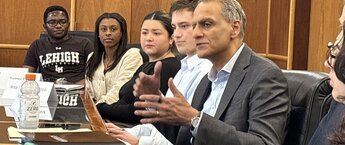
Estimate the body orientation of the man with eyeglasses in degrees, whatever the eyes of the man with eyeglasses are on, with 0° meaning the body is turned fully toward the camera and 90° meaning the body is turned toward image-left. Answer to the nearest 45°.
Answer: approximately 0°

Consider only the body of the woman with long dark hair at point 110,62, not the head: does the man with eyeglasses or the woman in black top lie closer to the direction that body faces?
the woman in black top

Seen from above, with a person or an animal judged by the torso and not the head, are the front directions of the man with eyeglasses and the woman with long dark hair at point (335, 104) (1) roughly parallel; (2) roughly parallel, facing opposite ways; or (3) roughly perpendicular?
roughly perpendicular

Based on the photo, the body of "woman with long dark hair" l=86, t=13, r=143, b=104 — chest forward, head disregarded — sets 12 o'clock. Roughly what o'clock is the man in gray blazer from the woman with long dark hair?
The man in gray blazer is roughly at 10 o'clock from the woman with long dark hair.

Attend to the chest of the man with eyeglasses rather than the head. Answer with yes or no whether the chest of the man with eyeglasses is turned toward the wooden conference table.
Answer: yes

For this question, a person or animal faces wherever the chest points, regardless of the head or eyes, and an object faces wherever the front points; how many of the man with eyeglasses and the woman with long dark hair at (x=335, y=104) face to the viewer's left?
1

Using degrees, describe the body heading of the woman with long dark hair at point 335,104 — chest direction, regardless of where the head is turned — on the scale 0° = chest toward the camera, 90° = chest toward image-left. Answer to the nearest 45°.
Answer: approximately 90°

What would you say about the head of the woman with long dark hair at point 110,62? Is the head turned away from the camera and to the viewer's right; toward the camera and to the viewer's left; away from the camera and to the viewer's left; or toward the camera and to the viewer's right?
toward the camera and to the viewer's right
